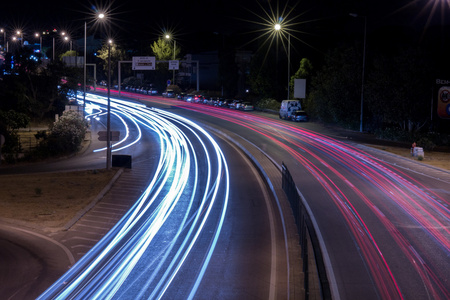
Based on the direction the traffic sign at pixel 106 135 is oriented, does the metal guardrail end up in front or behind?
behind

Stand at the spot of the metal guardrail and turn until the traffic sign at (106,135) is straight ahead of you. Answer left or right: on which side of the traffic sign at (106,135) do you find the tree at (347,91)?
right

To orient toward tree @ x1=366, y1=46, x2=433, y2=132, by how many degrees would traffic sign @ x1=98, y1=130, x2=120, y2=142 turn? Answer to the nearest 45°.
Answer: approximately 90° to its right

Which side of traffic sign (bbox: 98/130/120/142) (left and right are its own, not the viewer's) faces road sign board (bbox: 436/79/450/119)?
right

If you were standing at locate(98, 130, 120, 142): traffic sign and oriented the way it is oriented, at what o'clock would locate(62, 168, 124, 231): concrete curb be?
The concrete curb is roughly at 6 o'clock from the traffic sign.

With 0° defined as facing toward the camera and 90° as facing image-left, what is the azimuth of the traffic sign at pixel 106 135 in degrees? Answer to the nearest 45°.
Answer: approximately 180°

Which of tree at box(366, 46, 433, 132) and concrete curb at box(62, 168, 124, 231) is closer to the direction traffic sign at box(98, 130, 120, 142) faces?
the tree

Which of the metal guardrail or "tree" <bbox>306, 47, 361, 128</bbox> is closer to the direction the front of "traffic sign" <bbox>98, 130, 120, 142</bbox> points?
the tree

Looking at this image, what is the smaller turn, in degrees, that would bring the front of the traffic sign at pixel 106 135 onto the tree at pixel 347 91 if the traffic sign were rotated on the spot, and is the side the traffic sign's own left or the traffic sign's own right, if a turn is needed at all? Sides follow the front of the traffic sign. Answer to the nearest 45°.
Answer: approximately 45° to the traffic sign's own right
